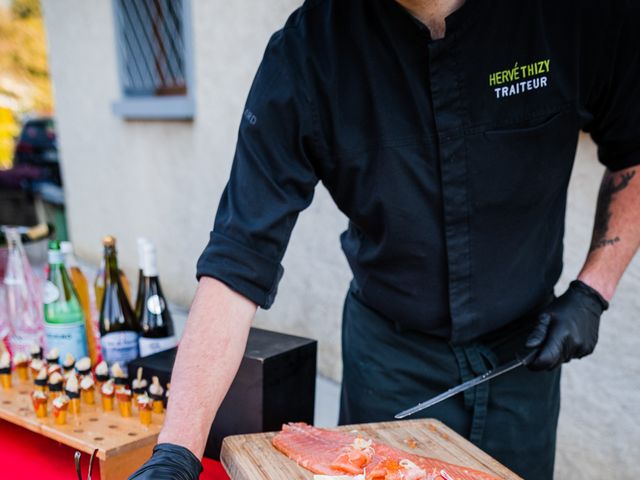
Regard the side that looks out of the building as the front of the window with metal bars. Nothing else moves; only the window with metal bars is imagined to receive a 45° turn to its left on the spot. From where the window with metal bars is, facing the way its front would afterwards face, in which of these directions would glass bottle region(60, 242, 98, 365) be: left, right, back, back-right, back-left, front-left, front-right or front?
front-right

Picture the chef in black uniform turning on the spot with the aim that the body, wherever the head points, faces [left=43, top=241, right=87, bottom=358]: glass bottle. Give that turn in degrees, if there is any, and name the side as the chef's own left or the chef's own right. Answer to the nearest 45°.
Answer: approximately 90° to the chef's own right

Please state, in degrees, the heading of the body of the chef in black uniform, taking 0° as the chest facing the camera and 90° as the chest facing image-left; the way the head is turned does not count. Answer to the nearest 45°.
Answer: approximately 0°

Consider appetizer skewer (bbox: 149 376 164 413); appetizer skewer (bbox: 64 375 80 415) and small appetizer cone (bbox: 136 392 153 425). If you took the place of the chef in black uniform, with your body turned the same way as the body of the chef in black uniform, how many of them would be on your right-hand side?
3

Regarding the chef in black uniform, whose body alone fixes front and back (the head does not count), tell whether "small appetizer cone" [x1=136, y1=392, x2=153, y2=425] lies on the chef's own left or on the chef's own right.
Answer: on the chef's own right

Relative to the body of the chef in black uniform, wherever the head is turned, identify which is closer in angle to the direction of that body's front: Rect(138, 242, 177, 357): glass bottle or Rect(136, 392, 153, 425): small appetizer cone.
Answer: the small appetizer cone

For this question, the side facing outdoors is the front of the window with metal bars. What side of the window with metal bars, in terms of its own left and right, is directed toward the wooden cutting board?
front

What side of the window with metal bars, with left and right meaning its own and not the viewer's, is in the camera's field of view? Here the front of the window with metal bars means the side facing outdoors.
front

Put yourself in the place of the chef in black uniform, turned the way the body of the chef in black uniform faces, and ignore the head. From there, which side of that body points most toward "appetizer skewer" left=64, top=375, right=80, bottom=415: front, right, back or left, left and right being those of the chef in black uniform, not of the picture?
right

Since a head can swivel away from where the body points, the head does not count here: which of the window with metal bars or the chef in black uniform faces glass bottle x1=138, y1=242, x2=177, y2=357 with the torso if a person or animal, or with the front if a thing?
the window with metal bars

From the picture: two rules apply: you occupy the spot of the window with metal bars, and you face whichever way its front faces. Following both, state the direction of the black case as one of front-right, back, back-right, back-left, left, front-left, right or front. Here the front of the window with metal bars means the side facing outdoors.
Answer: front

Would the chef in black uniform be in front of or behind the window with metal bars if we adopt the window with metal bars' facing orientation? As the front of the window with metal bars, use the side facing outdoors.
in front

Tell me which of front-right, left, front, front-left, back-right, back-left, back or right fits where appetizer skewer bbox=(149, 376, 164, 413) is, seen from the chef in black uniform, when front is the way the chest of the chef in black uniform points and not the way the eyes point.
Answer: right

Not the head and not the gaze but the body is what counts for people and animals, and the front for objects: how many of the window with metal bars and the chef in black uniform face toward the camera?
2
